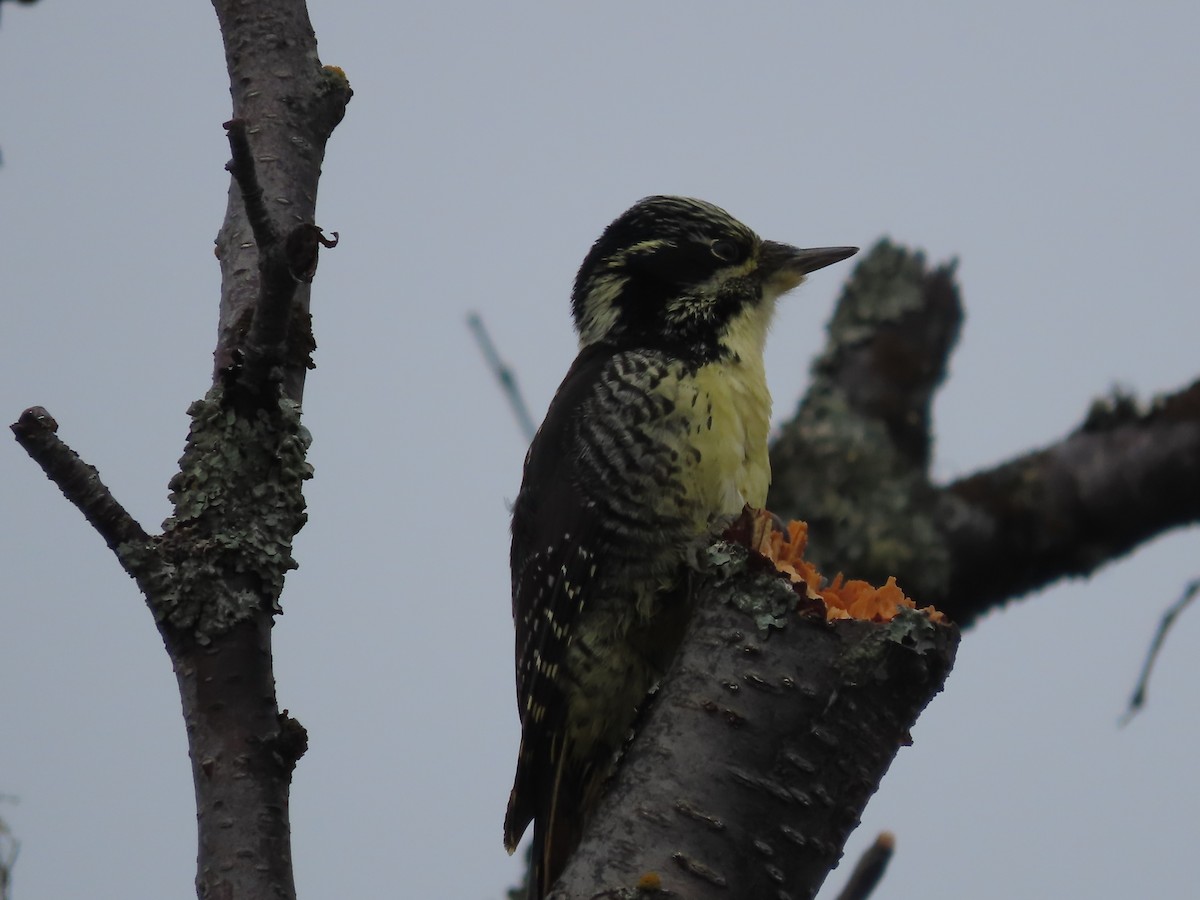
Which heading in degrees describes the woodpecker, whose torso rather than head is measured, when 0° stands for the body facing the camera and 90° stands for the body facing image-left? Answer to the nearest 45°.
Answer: approximately 270°
